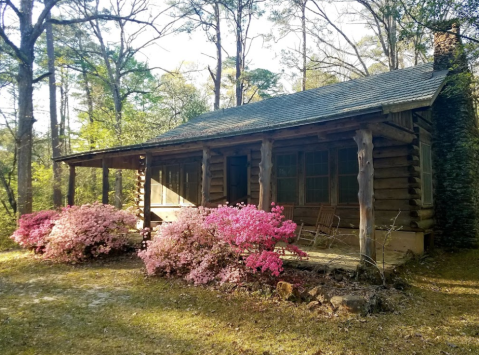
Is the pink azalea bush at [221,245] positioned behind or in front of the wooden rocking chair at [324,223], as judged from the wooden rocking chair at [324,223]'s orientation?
in front

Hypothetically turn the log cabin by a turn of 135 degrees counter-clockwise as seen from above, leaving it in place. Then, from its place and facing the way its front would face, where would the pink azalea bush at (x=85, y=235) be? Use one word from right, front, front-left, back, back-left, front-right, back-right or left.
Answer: back

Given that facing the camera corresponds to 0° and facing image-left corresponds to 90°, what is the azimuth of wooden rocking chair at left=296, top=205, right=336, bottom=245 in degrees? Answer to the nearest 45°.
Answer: approximately 45°

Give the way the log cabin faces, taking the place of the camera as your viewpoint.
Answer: facing the viewer and to the left of the viewer

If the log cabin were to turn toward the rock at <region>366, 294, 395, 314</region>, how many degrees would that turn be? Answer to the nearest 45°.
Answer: approximately 45° to its left

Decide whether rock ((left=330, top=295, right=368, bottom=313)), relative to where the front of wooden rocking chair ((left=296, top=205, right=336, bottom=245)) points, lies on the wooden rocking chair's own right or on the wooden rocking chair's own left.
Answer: on the wooden rocking chair's own left

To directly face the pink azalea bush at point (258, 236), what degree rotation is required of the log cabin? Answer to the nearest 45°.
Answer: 0° — it already faces it

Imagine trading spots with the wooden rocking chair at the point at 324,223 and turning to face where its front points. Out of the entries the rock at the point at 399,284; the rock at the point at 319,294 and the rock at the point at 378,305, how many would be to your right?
0

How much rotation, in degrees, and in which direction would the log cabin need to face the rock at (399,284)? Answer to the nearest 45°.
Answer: approximately 45° to its left

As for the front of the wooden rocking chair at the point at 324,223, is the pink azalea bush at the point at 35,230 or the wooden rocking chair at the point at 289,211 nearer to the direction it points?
the pink azalea bush

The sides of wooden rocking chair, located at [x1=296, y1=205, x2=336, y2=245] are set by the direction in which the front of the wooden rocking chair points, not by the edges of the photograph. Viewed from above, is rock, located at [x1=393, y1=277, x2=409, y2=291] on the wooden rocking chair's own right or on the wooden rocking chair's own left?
on the wooden rocking chair's own left

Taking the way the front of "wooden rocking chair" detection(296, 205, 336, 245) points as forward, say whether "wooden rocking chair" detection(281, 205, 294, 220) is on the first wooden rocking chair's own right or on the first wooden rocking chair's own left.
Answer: on the first wooden rocking chair's own right

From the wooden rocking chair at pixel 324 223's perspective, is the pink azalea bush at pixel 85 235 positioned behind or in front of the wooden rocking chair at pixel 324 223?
in front
